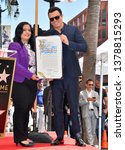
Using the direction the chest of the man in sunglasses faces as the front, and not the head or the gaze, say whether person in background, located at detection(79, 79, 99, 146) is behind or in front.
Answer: behind

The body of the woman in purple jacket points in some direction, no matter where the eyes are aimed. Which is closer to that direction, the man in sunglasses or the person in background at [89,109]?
the man in sunglasses

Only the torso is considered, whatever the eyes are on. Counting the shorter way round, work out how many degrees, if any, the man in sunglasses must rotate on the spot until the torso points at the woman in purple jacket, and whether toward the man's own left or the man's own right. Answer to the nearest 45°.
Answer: approximately 90° to the man's own right

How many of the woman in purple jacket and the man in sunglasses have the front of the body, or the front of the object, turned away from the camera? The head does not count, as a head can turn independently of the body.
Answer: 0

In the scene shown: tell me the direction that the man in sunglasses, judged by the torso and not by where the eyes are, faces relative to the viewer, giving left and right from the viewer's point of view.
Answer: facing the viewer

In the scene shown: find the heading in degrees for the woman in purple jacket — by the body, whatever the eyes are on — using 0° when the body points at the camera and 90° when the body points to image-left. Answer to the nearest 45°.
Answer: approximately 315°

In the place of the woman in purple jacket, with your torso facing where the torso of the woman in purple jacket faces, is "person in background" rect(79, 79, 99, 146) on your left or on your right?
on your left
